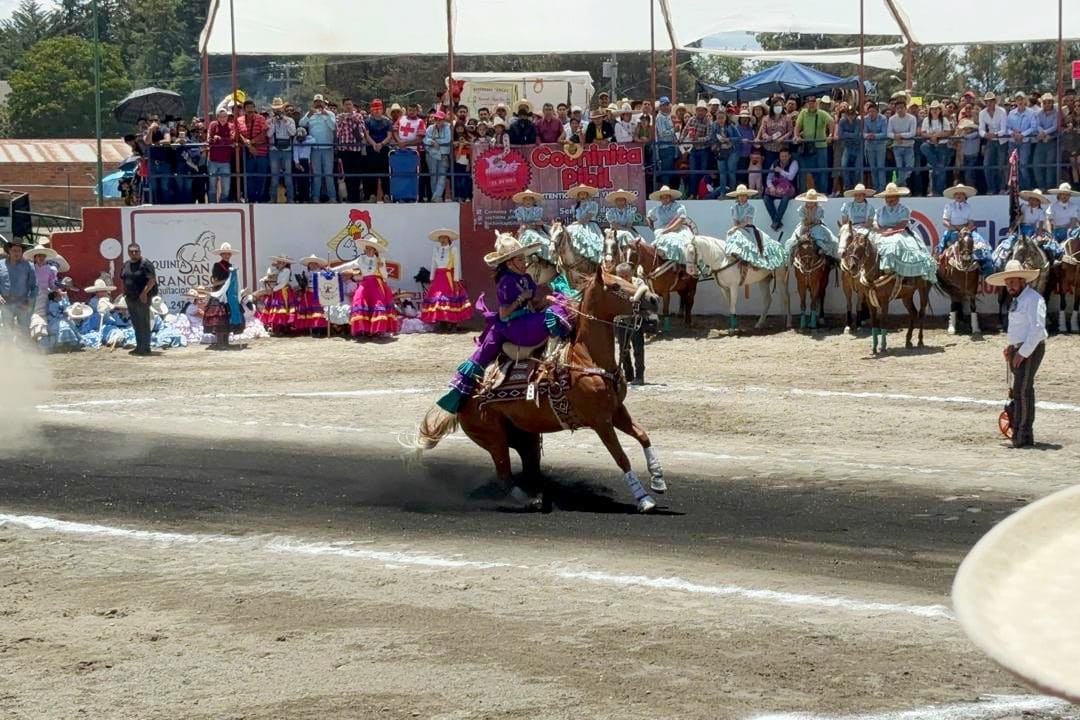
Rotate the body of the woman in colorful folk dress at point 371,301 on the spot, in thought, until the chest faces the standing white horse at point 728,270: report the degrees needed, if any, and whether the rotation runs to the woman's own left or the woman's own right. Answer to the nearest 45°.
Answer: approximately 90° to the woman's own left

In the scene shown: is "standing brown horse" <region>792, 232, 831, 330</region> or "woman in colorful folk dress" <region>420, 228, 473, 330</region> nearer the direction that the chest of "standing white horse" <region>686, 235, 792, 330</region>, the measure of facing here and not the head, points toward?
the woman in colorful folk dress

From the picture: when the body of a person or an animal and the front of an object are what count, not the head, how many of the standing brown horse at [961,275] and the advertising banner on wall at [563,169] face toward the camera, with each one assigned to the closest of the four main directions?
2

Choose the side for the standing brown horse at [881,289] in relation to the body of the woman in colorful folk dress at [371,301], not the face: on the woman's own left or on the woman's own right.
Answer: on the woman's own left

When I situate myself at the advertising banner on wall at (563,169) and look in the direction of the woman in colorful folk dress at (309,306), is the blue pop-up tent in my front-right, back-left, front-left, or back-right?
back-right

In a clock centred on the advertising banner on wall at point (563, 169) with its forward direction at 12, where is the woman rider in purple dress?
The woman rider in purple dress is roughly at 12 o'clock from the advertising banner on wall.

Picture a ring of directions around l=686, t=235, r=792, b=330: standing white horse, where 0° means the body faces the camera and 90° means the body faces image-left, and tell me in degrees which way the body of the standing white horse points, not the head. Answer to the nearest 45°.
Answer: approximately 90°

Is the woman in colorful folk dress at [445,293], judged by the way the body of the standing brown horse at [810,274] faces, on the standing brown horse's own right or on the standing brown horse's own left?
on the standing brown horse's own right

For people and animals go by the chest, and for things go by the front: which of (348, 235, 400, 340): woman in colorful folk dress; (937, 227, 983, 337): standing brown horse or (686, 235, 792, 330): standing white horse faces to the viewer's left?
the standing white horse

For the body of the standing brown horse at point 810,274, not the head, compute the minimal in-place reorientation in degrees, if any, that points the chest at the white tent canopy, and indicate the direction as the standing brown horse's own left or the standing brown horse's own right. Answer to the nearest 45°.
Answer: approximately 135° to the standing brown horse's own right

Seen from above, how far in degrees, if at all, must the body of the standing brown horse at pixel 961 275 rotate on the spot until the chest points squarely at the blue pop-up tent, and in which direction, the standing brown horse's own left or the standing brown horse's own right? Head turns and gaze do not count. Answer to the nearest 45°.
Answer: approximately 180°

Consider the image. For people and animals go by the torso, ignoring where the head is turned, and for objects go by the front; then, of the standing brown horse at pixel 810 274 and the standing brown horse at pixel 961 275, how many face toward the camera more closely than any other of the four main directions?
2
